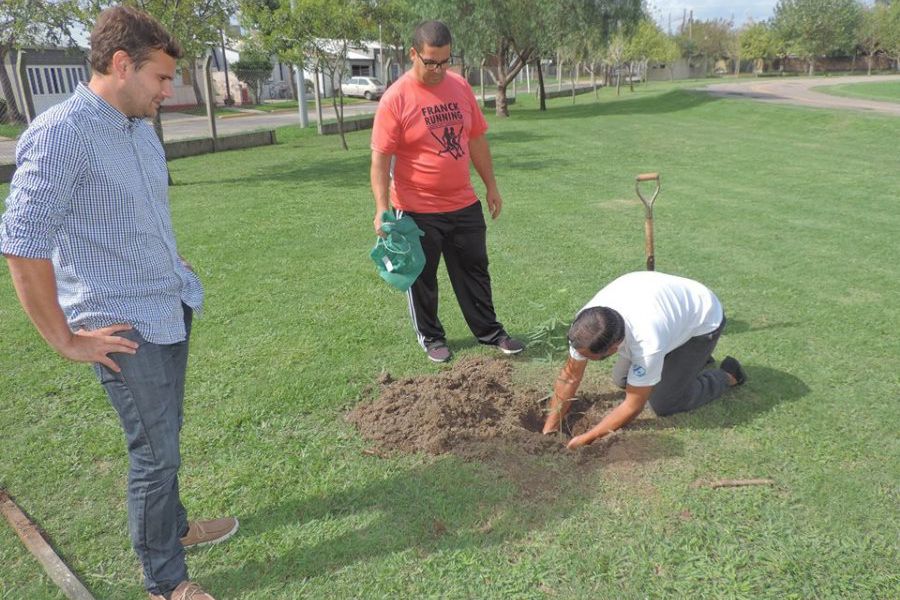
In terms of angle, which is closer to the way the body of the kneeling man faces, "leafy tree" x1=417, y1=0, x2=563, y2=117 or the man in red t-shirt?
the man in red t-shirt

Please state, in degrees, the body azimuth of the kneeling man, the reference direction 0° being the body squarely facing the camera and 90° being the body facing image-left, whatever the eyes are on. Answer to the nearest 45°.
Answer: approximately 45°

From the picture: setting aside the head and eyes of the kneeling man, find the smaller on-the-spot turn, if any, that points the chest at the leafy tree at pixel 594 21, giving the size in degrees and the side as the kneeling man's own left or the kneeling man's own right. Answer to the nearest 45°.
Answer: approximately 135° to the kneeling man's own right

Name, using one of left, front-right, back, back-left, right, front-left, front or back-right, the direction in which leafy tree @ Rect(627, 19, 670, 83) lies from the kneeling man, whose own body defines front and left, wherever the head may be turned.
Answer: back-right

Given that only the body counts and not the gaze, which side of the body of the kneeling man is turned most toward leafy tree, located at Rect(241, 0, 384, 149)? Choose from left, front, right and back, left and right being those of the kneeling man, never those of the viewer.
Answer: right

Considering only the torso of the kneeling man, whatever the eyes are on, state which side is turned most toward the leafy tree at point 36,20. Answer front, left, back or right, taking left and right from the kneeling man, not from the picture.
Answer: right

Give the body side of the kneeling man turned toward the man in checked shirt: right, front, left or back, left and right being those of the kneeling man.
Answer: front

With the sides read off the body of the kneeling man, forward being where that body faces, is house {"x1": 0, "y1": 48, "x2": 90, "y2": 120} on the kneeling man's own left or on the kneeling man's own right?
on the kneeling man's own right
